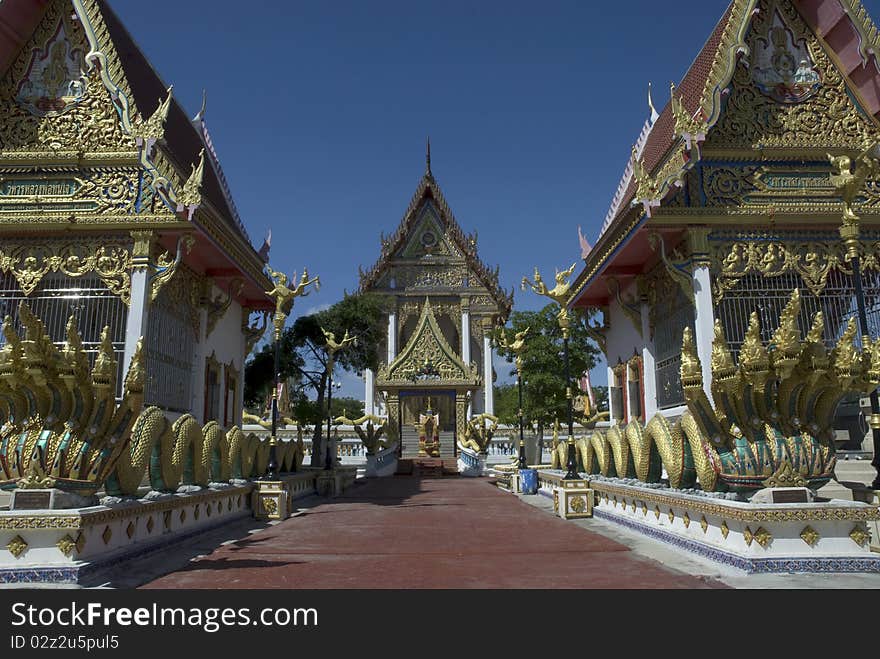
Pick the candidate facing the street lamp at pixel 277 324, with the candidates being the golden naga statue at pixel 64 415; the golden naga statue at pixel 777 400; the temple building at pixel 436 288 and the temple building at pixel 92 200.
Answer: the temple building at pixel 436 288

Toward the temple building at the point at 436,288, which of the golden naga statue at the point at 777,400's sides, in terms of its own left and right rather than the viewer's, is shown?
back

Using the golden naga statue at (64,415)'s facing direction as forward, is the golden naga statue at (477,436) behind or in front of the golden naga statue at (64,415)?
behind

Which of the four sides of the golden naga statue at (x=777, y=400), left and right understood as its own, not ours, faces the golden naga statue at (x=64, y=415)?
right

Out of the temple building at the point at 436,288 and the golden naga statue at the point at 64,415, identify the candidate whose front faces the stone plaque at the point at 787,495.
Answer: the temple building

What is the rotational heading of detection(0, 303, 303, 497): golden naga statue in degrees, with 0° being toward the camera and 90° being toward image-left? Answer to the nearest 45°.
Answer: approximately 45°

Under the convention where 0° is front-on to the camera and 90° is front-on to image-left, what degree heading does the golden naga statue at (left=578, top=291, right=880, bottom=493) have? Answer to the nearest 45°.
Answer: approximately 315°

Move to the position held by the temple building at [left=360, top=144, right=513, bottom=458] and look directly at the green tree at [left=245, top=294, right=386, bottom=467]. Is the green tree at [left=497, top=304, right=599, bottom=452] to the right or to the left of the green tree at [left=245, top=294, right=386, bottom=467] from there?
left

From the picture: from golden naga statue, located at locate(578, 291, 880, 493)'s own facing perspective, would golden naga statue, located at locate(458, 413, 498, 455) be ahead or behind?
behind

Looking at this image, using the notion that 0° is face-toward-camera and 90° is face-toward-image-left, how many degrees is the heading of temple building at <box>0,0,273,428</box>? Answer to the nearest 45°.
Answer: approximately 45°

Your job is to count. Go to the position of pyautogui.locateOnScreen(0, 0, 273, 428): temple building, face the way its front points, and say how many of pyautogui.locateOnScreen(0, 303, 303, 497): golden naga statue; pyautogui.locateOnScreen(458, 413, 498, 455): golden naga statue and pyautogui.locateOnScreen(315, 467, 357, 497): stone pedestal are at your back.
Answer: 2

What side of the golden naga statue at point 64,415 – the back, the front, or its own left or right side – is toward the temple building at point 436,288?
back

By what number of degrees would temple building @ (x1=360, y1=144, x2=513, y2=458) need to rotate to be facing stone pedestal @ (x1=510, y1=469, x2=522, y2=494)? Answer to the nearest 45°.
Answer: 0° — it already faces it
